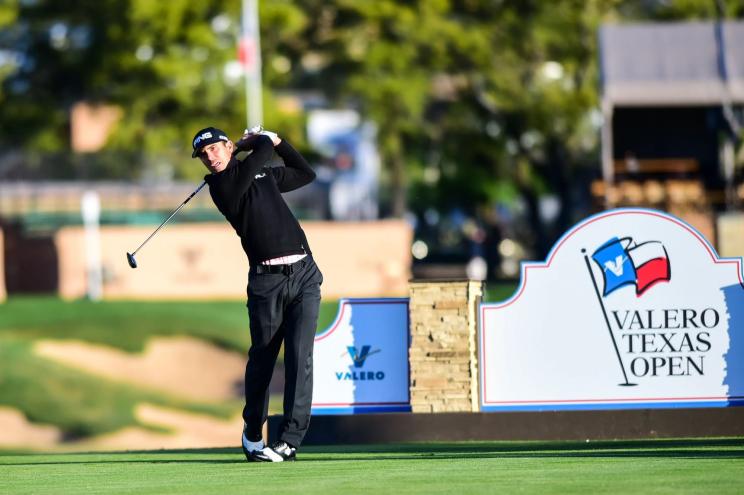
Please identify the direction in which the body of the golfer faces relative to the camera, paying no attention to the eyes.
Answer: toward the camera

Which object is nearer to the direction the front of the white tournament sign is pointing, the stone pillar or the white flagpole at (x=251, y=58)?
the stone pillar

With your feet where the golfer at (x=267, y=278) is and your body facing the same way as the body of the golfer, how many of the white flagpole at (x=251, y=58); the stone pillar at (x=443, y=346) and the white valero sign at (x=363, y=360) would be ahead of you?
0

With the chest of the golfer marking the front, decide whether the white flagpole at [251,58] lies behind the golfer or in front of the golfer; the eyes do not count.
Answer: behind

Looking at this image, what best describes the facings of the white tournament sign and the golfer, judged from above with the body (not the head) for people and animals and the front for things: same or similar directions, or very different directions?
same or similar directions

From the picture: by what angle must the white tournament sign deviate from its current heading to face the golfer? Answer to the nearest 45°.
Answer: approximately 45° to its right

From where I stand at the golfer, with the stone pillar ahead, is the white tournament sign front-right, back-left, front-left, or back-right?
front-right

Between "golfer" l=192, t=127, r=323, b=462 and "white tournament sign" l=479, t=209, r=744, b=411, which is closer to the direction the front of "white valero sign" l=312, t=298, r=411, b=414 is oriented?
the golfer

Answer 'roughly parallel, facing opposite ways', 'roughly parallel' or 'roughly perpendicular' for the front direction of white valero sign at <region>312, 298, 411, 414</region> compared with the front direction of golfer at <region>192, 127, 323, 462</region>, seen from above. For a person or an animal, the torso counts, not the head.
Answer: roughly parallel

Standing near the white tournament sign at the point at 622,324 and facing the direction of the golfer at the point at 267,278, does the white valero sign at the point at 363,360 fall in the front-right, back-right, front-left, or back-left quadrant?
front-right

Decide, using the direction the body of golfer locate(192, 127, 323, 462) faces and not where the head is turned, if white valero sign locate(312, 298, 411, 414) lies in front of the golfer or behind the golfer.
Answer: behind

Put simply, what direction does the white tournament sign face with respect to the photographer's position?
facing the viewer

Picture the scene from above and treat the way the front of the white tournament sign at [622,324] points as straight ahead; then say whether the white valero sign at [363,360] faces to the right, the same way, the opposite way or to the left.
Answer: the same way

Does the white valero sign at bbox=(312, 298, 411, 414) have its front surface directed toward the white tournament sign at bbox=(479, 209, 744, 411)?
no
